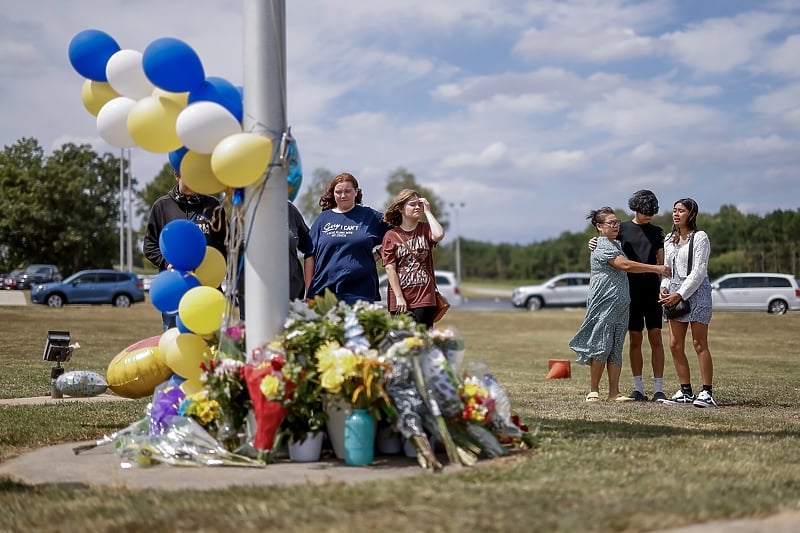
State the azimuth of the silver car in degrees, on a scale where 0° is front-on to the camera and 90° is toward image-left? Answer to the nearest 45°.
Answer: approximately 90°

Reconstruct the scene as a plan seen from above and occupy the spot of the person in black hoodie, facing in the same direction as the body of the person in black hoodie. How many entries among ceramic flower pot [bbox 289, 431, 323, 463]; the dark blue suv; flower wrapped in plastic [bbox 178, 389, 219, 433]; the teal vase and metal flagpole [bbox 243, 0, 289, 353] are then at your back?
1

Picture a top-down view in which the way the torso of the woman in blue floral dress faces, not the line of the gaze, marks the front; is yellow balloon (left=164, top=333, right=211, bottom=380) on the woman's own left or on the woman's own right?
on the woman's own right

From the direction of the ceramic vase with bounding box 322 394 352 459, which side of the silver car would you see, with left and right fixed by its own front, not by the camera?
left

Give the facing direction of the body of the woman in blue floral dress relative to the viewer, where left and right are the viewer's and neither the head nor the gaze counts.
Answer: facing to the right of the viewer

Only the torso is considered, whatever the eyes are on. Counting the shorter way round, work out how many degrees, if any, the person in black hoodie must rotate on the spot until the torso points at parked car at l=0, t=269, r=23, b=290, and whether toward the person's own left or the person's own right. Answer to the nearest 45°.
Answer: approximately 180°

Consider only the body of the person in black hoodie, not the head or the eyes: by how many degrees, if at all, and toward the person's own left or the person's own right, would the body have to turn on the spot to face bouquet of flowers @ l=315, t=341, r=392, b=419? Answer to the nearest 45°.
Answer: approximately 45° to the person's own left

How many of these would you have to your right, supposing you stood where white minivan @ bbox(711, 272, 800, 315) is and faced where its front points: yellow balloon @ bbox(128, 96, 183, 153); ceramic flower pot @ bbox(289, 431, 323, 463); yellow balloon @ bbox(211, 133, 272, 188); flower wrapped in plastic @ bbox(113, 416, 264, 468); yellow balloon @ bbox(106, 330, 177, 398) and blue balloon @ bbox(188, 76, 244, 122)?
0

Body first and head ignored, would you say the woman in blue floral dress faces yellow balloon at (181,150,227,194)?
no

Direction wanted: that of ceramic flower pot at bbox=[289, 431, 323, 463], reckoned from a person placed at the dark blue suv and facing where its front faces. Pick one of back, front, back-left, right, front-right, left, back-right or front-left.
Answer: left

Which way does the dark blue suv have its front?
to the viewer's left

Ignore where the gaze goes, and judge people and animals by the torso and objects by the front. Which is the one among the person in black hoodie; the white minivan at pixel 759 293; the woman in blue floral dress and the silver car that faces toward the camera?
the person in black hoodie

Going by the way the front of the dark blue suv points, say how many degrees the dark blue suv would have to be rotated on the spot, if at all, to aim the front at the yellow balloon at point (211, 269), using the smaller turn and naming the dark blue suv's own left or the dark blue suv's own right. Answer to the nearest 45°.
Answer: approximately 90° to the dark blue suv's own left

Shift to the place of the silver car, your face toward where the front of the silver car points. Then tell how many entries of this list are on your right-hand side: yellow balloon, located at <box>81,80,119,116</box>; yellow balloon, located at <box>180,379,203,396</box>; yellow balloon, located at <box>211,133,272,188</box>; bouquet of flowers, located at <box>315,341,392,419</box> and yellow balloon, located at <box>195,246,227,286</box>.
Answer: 0

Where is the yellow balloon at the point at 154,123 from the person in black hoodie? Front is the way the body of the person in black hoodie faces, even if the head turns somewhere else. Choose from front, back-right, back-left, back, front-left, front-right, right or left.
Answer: front

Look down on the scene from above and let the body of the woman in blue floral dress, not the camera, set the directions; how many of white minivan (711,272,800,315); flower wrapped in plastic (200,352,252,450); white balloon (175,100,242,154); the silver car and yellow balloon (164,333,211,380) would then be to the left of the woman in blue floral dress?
2

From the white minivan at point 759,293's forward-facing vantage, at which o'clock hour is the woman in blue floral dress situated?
The woman in blue floral dress is roughly at 9 o'clock from the white minivan.
